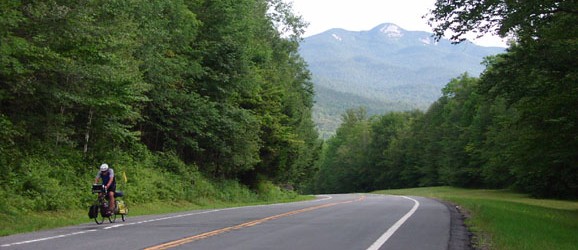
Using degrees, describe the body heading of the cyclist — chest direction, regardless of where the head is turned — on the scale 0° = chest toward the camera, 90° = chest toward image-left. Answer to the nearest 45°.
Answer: approximately 45°

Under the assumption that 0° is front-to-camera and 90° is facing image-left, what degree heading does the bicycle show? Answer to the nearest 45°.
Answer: approximately 45°
